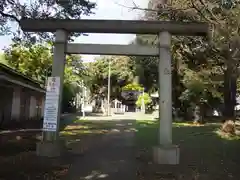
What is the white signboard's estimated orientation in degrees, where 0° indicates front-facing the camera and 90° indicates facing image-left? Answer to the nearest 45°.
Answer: approximately 0°

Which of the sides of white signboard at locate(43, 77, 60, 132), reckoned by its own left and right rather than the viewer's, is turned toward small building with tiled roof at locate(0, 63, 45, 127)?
back
